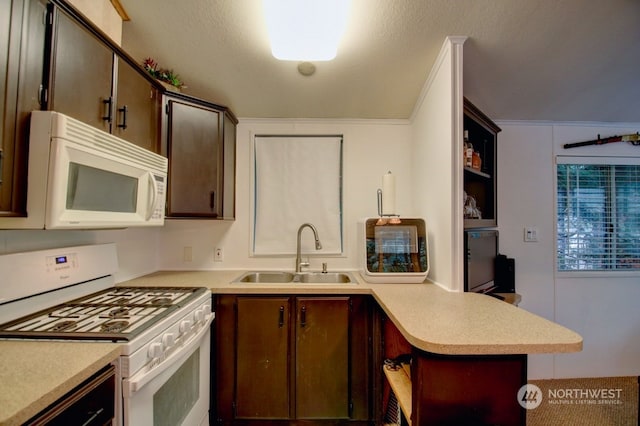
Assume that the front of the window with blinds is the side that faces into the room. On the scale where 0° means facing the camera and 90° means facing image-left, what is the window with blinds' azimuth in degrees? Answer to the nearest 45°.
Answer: approximately 0°

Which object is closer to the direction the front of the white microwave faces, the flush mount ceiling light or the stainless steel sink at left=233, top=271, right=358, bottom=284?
the flush mount ceiling light

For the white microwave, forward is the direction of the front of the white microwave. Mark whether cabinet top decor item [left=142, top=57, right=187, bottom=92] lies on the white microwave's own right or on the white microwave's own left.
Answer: on the white microwave's own left

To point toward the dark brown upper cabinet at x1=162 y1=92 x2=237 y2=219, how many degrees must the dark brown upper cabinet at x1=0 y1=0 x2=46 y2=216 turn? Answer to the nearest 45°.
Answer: approximately 90° to its left

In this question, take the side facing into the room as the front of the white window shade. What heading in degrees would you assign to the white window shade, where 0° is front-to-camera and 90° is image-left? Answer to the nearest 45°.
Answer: approximately 0°
